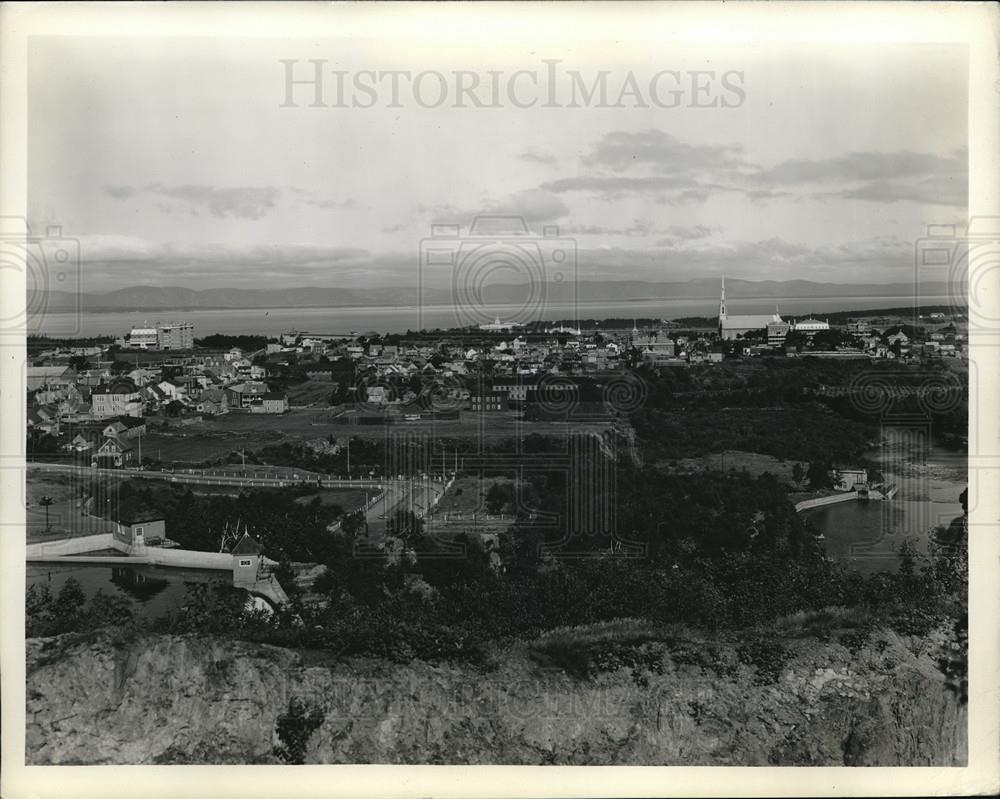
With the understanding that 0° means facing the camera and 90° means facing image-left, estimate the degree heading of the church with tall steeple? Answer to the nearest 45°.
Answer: approximately 90°

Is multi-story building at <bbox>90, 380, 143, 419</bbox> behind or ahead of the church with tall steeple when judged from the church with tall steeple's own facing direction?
ahead

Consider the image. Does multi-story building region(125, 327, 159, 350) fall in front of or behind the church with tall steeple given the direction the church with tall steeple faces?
in front

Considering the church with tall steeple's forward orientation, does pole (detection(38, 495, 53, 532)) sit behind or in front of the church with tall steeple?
in front

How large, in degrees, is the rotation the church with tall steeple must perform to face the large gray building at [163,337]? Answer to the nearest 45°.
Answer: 0° — it already faces it

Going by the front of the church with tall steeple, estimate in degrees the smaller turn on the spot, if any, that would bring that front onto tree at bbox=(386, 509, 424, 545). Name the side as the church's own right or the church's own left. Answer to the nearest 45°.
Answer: approximately 45° to the church's own left
